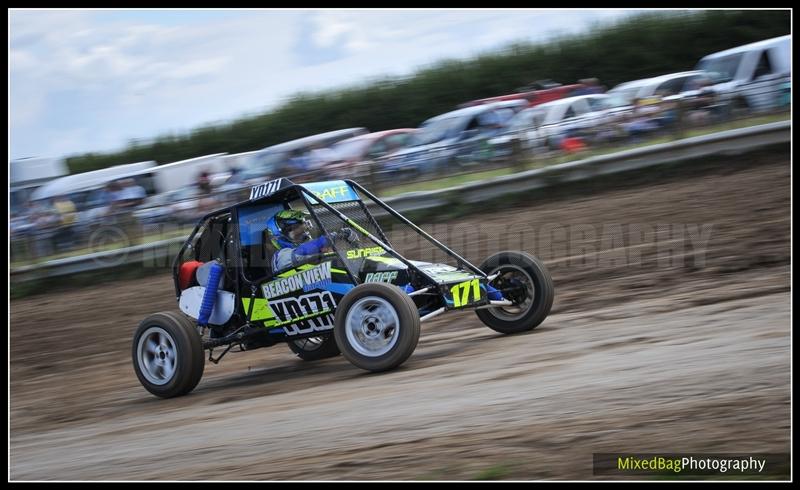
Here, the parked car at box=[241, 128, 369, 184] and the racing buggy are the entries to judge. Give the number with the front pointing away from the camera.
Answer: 0

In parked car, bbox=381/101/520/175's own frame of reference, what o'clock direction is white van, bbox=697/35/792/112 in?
The white van is roughly at 7 o'clock from the parked car.

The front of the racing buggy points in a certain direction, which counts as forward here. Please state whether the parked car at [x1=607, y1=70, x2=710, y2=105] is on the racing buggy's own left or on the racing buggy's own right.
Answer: on the racing buggy's own left

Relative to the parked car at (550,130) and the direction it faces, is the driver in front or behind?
in front

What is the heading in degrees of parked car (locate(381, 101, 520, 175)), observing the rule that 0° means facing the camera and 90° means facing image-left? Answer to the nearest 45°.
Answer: approximately 45°

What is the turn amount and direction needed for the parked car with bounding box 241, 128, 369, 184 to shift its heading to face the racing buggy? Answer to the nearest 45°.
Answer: approximately 45° to its left

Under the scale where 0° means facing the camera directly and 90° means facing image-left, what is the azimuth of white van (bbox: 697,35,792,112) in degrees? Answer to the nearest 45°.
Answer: approximately 45°

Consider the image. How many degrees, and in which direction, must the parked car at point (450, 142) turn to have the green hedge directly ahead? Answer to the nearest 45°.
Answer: approximately 135° to its right

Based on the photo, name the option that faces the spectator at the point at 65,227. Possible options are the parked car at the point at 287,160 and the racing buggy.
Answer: the parked car

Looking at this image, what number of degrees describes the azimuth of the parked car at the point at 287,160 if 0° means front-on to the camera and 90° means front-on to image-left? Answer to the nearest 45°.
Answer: approximately 45°

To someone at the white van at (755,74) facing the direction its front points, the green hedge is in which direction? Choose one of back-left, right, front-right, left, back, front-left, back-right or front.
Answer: right

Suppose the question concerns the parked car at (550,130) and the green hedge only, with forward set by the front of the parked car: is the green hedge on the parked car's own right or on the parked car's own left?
on the parked car's own right

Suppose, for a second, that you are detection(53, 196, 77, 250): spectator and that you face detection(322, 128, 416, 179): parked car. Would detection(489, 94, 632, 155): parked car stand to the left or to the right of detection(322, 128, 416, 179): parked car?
right

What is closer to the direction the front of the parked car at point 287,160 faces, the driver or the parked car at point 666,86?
the driver
